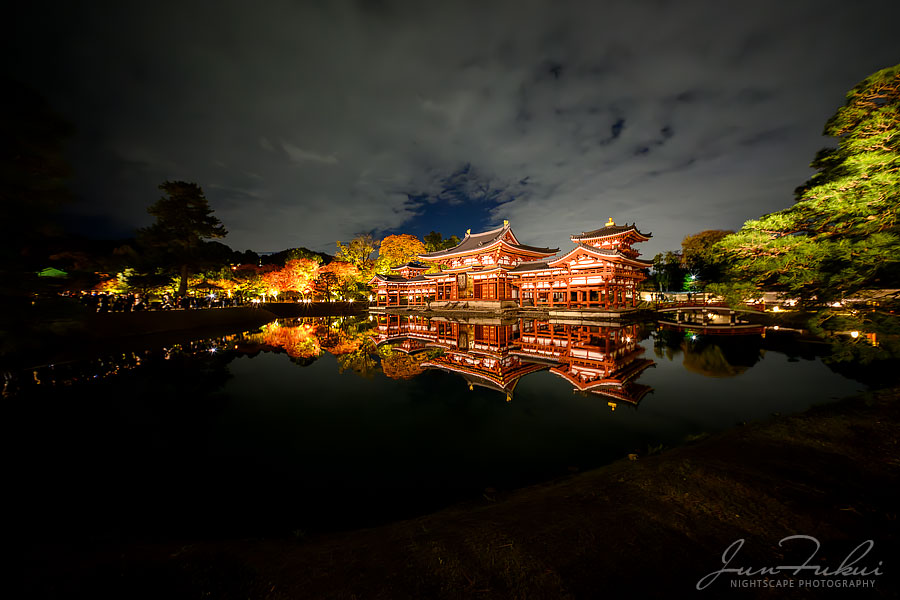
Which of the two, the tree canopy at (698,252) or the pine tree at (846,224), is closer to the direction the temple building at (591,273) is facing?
the pine tree

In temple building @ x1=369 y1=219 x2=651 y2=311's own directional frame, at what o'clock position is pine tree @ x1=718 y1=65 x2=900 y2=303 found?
The pine tree is roughly at 10 o'clock from the temple building.

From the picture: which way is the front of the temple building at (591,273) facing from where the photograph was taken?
facing the viewer and to the left of the viewer

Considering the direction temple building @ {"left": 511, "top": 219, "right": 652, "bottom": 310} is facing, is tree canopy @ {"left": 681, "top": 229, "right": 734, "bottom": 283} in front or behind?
behind

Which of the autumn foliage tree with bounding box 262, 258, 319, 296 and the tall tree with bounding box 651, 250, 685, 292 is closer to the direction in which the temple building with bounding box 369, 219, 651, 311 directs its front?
the autumn foliage tree

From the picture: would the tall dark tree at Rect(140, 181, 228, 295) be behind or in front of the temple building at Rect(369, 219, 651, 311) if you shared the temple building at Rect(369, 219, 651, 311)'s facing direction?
in front

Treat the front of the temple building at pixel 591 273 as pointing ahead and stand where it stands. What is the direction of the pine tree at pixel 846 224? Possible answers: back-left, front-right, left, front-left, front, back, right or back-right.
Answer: front-left

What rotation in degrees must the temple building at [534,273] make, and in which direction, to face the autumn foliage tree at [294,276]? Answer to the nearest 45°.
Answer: approximately 45° to its right

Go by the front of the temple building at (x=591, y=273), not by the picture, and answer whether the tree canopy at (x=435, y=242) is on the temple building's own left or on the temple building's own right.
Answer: on the temple building's own right

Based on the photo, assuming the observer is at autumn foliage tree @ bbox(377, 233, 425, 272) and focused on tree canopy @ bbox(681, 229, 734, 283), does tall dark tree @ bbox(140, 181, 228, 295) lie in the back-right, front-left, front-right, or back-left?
back-right

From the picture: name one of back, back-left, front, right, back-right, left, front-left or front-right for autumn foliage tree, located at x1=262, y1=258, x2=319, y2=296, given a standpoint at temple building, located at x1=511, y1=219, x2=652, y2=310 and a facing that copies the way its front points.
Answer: front-right
